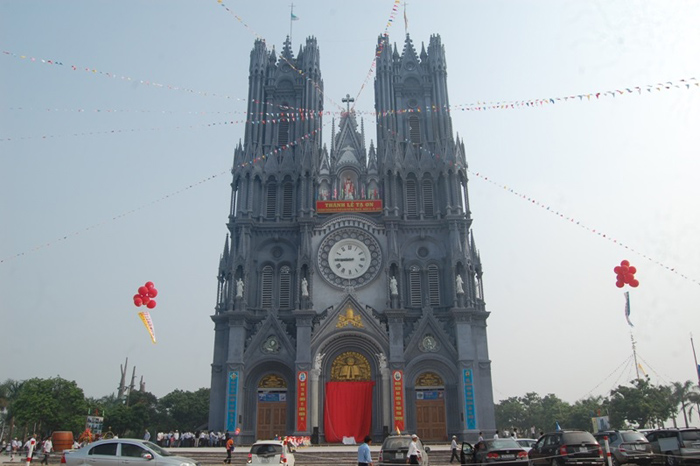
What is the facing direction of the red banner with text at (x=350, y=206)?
toward the camera

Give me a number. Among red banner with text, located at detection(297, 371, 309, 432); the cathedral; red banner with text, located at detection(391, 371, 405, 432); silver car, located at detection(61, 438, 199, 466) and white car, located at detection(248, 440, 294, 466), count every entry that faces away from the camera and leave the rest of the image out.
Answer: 1

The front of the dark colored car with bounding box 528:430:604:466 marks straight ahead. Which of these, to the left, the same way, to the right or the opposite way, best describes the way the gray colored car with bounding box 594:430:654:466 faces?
the same way

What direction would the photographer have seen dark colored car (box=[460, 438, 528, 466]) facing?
facing away from the viewer and to the left of the viewer

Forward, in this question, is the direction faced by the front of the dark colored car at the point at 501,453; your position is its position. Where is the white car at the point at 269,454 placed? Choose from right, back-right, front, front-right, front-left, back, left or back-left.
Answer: front-left

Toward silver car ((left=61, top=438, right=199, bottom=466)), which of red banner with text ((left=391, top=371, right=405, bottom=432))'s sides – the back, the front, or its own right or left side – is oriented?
front

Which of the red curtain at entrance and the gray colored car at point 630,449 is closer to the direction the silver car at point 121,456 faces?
the gray colored car

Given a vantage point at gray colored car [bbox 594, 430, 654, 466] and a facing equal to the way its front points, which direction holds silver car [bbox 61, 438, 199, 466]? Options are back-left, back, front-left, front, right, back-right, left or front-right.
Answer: left

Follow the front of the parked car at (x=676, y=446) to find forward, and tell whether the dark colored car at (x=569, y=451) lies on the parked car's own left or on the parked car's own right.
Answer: on the parked car's own left

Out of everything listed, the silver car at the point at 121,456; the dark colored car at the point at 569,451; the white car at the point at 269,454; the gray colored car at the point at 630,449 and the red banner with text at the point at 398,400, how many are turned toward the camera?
1

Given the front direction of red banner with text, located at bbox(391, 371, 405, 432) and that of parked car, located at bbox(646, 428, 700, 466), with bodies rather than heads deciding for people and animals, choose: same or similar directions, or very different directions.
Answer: very different directions

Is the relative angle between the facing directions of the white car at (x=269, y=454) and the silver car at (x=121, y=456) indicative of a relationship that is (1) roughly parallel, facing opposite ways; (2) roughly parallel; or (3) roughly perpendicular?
roughly perpendicular

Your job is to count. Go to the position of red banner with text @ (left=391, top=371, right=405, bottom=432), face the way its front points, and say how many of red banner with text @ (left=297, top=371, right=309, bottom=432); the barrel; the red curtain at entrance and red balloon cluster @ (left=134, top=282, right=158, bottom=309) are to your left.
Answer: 0

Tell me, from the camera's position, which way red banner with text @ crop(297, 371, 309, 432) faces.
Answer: facing the viewer

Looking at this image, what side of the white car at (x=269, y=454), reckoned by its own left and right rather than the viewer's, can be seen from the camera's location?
back

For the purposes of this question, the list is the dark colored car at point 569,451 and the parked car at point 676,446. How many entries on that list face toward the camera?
0
